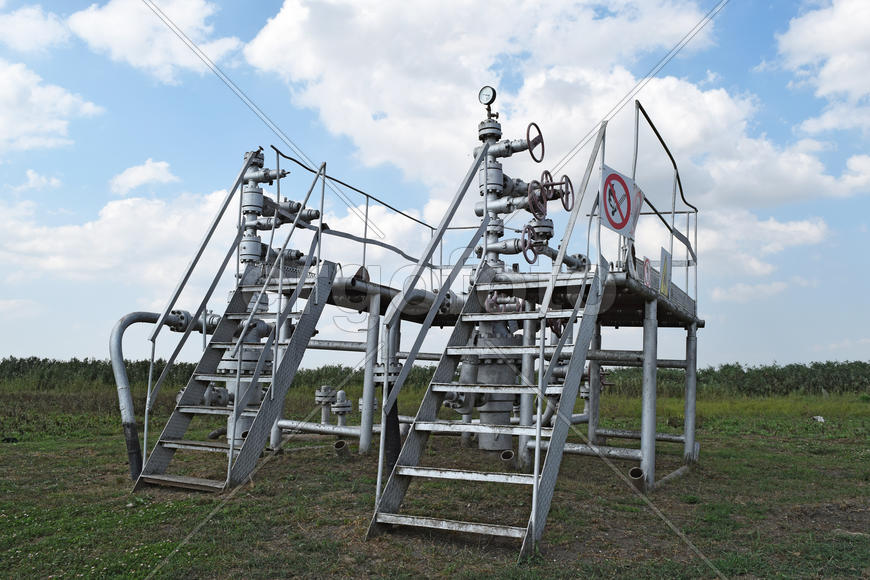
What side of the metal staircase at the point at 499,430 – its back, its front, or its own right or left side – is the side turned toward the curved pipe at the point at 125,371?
right

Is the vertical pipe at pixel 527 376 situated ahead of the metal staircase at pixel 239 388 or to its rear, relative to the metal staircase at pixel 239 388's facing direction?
to the rear

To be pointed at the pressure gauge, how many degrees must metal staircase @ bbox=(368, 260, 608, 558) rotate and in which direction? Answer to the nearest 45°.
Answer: approximately 135° to its right

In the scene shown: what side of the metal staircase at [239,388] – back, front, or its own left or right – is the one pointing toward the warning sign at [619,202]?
left

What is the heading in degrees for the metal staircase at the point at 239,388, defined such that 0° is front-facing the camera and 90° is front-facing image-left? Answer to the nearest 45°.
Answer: approximately 45°

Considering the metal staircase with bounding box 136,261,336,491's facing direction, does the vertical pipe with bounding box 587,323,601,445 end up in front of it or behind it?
behind

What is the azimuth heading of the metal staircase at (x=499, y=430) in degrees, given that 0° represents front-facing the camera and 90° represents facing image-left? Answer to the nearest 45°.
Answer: approximately 45°
